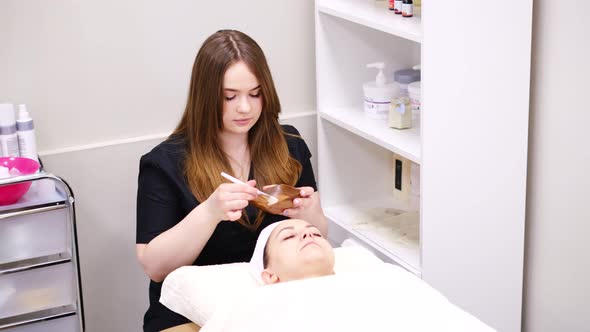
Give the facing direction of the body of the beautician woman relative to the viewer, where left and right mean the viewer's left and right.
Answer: facing the viewer and to the right of the viewer

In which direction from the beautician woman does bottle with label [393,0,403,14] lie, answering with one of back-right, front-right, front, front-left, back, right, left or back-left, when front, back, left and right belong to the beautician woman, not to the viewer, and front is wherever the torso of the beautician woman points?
left

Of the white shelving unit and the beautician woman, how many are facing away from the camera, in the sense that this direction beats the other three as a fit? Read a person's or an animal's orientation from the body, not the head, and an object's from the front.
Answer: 0

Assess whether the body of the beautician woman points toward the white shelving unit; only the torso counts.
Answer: no

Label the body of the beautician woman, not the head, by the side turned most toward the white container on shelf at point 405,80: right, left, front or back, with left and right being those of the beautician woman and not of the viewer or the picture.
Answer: left

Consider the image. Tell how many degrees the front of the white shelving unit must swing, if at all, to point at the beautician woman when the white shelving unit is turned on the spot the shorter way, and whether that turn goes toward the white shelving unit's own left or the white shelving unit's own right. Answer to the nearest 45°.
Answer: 0° — it already faces them

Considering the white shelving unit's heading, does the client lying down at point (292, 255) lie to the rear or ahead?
ahead

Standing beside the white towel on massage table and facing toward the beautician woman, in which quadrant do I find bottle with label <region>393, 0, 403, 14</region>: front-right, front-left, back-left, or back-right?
front-right

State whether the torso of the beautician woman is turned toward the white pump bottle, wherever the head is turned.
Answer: no

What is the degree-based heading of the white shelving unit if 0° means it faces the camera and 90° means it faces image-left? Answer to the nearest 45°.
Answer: approximately 45°

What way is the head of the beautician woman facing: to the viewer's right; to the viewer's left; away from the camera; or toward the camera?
toward the camera
